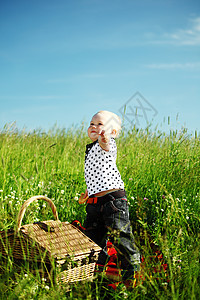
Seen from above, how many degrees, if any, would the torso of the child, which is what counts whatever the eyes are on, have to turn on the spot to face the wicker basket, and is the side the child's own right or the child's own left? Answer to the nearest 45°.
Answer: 0° — they already face it

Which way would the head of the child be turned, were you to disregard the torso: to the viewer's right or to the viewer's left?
to the viewer's left

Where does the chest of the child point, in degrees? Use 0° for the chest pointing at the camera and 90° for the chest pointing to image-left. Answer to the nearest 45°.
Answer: approximately 45°
